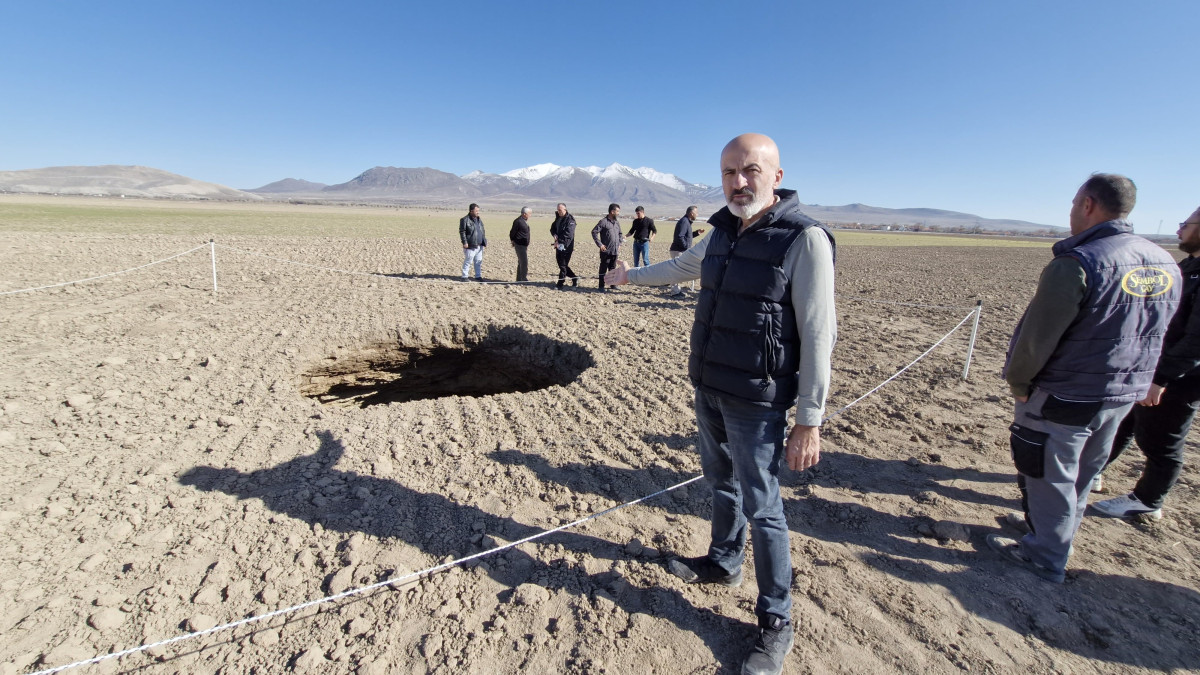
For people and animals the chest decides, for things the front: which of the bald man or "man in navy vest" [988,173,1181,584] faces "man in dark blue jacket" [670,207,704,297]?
the man in navy vest

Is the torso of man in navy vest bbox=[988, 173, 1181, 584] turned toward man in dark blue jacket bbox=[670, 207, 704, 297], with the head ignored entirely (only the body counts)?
yes

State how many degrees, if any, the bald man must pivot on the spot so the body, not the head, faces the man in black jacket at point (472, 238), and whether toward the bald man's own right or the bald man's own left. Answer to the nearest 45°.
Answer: approximately 90° to the bald man's own right

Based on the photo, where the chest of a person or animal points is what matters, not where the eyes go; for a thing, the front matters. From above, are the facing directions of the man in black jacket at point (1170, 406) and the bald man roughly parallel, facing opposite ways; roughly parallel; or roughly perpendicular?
roughly perpendicular

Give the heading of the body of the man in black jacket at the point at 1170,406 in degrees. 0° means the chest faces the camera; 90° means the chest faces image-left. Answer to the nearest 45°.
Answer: approximately 90°

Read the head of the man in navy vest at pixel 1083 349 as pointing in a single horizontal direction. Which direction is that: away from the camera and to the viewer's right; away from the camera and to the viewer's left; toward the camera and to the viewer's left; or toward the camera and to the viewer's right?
away from the camera and to the viewer's left
